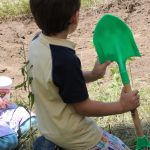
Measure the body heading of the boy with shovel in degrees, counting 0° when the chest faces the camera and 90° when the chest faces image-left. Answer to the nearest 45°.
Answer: approximately 225°

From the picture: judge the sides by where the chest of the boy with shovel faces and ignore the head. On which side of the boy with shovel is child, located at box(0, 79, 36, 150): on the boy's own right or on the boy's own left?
on the boy's own left

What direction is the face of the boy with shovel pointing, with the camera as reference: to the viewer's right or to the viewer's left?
to the viewer's right
